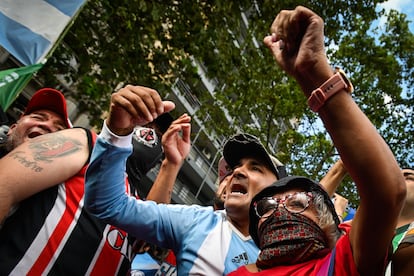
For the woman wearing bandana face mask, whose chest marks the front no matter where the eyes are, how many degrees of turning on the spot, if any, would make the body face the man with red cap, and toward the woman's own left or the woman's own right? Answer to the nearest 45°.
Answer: approximately 45° to the woman's own right

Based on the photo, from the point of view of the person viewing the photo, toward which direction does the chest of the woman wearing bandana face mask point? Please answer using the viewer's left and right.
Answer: facing the viewer and to the left of the viewer

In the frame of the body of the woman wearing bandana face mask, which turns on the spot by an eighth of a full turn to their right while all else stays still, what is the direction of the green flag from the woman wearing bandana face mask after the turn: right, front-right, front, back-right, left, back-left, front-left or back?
front-right
